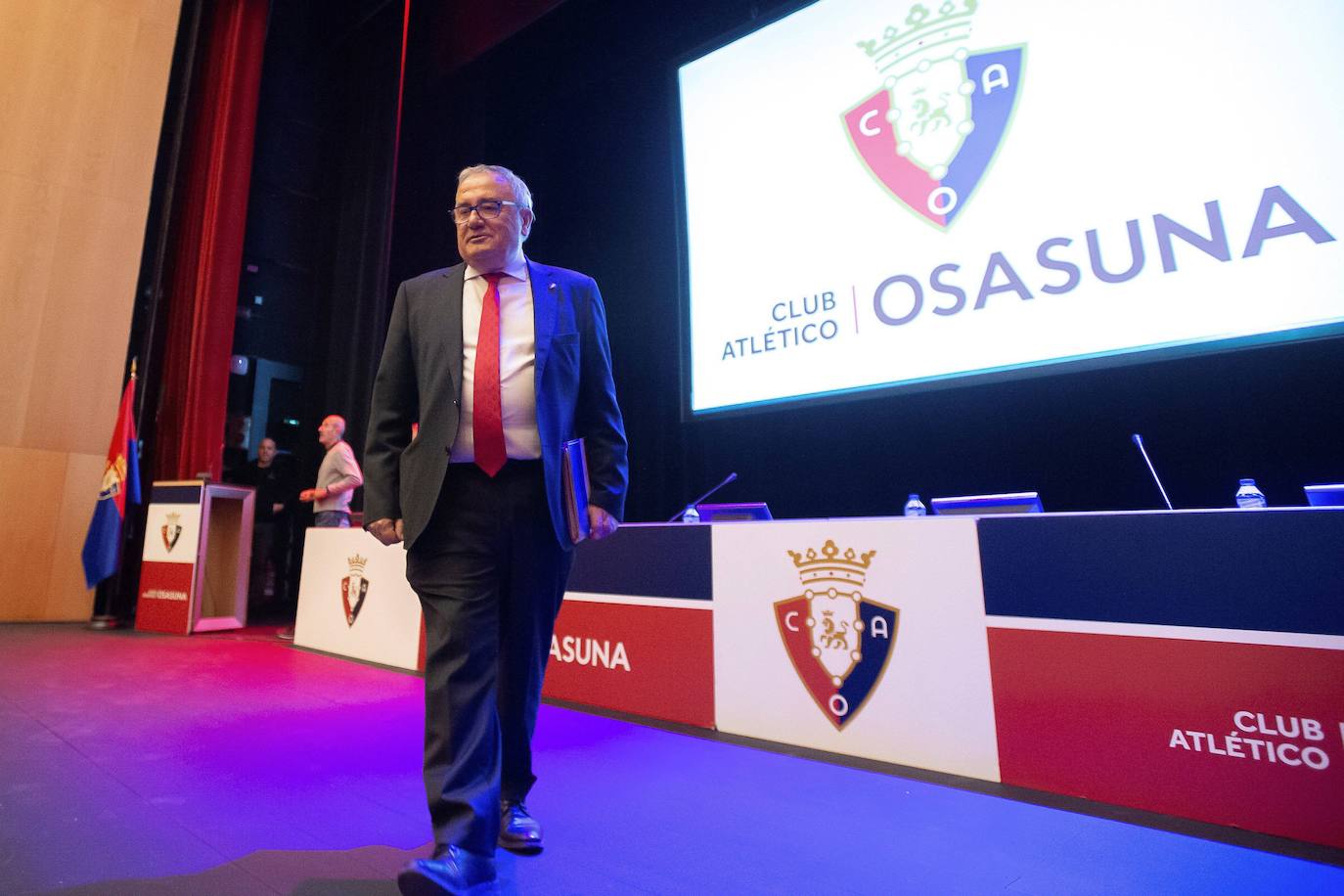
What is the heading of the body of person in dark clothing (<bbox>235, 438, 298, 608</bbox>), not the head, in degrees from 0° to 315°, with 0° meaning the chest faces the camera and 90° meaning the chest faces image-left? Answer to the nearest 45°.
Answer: approximately 0°

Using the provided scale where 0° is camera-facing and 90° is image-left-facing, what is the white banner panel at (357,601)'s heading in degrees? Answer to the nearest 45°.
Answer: approximately 45°

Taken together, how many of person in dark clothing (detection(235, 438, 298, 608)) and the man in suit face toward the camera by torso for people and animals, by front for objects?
2

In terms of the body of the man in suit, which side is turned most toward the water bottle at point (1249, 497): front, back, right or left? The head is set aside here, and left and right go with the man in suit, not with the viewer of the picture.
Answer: left

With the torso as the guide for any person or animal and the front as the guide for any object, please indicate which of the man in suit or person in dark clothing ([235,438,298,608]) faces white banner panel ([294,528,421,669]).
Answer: the person in dark clothing

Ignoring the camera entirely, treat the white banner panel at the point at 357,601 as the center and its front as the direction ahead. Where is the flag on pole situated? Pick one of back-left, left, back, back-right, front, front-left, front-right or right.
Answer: right

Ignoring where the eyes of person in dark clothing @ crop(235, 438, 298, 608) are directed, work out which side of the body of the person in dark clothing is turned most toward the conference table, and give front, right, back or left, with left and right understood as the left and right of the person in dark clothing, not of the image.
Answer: front

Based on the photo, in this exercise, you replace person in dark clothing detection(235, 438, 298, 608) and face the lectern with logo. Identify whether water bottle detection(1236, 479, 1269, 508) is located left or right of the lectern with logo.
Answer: left
